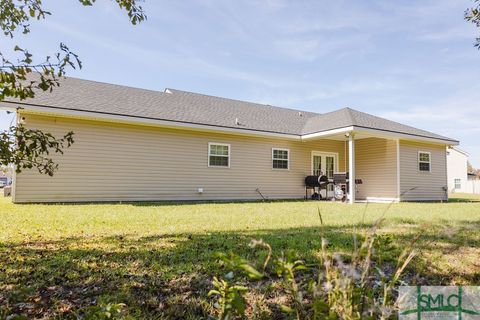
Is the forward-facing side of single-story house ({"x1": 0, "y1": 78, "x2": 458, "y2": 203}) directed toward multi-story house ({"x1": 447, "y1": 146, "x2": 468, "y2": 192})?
no

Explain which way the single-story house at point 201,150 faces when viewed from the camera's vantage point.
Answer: facing away from the viewer and to the left of the viewer
